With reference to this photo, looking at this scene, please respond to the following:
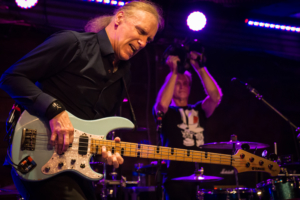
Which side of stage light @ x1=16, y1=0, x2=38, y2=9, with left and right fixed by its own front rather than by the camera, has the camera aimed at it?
front

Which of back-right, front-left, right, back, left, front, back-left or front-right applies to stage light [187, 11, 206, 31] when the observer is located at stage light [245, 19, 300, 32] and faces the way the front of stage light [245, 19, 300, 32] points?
front-right

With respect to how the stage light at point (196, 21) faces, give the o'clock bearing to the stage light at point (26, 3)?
the stage light at point (26, 3) is roughly at 2 o'clock from the stage light at point (196, 21).

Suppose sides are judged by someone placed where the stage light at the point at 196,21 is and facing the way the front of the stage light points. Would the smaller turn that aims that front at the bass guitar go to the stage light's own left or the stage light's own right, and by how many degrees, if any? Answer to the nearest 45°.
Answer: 0° — it already faces it

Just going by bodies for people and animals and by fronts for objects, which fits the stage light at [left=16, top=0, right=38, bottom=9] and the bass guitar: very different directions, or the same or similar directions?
same or similar directions

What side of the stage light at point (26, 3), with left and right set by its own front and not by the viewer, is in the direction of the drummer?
left

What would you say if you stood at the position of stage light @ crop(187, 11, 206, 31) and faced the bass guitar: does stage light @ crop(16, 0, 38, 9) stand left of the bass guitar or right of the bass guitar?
right

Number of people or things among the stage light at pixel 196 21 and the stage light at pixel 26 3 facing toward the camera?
2

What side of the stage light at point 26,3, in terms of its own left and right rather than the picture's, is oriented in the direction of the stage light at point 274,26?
left

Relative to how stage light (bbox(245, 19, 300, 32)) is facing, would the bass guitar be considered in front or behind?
in front

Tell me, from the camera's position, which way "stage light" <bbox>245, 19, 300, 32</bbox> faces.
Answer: facing the viewer

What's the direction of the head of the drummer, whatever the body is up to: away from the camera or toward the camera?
toward the camera
